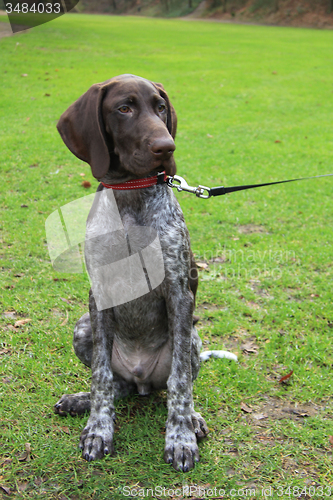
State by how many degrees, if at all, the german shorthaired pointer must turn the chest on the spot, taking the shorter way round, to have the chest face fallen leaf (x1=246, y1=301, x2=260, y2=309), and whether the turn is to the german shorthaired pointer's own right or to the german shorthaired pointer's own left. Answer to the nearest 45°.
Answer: approximately 135° to the german shorthaired pointer's own left

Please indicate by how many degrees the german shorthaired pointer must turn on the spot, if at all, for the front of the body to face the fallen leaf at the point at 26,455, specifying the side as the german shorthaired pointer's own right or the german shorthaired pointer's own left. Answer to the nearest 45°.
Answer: approximately 45° to the german shorthaired pointer's own right

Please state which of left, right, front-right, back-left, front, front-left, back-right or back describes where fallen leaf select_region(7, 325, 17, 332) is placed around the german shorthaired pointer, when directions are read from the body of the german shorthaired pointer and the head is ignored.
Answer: back-right

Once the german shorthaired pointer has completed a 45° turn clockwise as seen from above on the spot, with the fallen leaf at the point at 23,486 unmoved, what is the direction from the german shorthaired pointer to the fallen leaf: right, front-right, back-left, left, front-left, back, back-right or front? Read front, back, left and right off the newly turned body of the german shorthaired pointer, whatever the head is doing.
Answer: front

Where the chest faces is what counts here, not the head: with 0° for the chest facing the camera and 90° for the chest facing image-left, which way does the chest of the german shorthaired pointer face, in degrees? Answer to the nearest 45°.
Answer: approximately 0°

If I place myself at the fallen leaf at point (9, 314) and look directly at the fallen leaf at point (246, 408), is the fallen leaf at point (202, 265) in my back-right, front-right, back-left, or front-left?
front-left

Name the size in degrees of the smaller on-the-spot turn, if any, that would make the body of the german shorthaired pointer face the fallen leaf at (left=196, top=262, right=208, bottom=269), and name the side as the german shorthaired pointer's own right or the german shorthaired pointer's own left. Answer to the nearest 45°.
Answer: approximately 180°

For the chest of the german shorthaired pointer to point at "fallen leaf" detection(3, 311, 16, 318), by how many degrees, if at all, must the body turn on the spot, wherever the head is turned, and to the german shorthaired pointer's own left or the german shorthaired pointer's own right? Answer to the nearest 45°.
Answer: approximately 135° to the german shorthaired pointer's own right

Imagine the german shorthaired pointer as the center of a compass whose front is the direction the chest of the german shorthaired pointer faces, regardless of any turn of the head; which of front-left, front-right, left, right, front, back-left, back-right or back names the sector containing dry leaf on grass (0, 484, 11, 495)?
front-right

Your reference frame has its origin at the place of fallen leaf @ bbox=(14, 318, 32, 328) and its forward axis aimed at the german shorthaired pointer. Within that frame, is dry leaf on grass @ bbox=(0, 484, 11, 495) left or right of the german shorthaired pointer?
right
